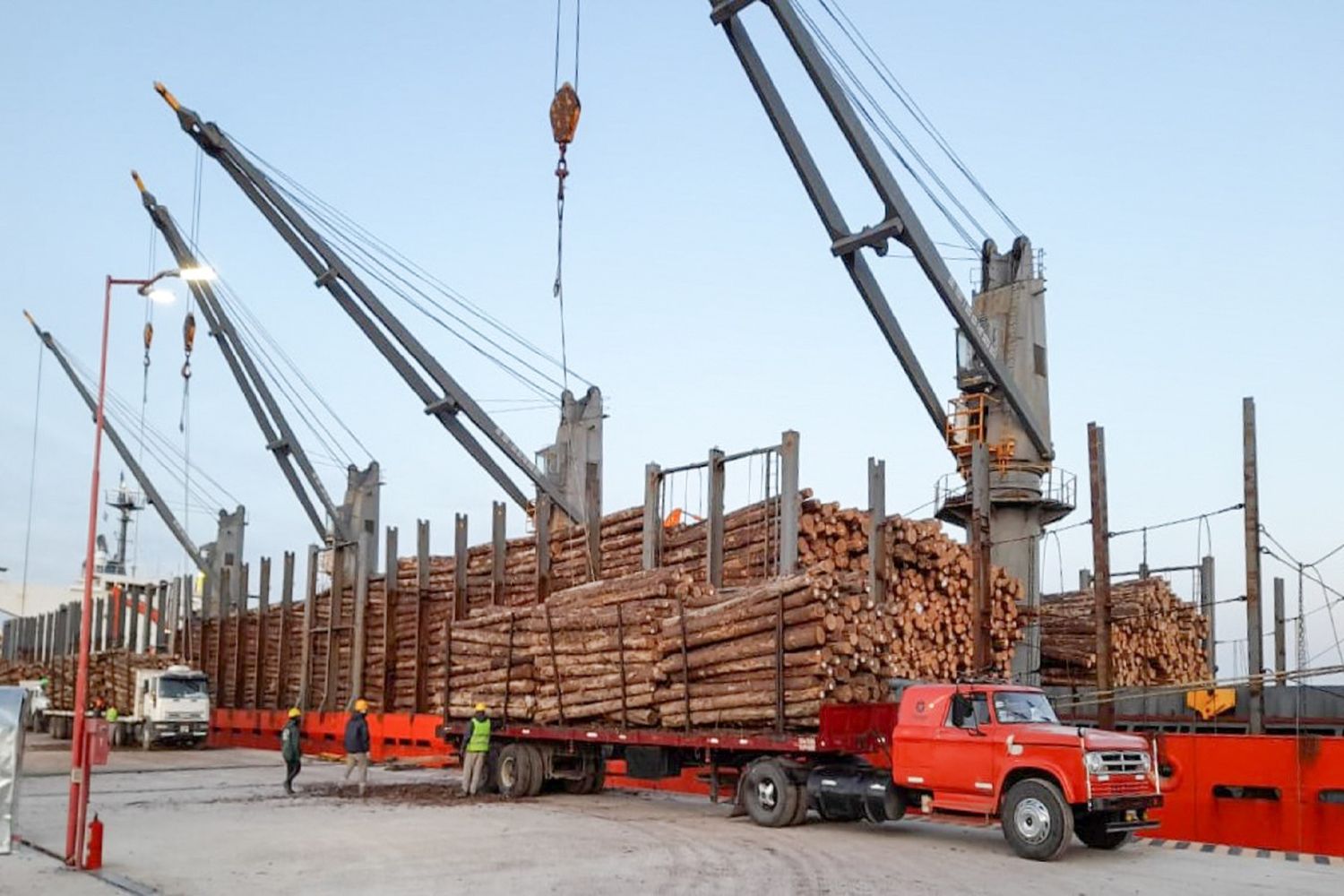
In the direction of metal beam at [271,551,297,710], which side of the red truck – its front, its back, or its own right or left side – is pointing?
back

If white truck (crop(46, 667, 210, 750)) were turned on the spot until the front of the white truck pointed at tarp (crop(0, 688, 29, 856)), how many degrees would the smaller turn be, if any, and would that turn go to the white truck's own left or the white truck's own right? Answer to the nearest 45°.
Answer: approximately 45° to the white truck's own right

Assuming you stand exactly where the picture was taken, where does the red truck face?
facing the viewer and to the right of the viewer

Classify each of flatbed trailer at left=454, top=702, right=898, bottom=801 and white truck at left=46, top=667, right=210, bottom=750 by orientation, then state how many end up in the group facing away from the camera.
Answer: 0

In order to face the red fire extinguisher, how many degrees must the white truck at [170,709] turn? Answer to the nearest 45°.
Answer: approximately 45° to its right

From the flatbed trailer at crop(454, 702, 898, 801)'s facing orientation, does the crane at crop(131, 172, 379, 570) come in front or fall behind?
behind

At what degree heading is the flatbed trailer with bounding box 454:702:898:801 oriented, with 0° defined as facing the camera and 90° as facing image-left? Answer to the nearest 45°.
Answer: approximately 315°

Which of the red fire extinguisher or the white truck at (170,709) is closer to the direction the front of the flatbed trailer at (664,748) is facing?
the red fire extinguisher

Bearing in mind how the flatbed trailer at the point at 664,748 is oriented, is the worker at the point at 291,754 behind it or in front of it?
behind

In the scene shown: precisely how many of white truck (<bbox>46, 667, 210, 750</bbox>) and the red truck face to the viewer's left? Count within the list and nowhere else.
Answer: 0
